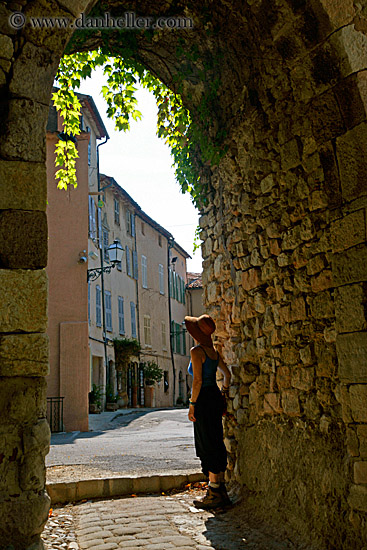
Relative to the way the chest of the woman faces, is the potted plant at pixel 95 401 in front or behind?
in front

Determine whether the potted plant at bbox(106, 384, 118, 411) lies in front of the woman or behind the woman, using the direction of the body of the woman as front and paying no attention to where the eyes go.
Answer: in front

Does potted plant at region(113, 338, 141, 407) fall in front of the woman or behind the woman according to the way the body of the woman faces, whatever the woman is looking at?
in front

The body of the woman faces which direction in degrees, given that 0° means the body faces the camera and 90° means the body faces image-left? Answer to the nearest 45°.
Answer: approximately 135°
